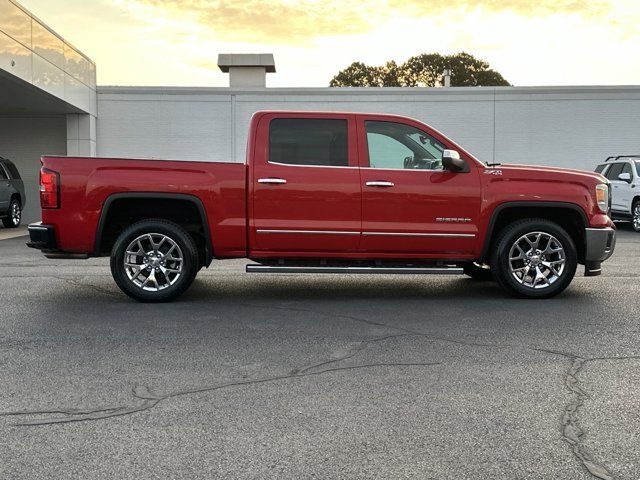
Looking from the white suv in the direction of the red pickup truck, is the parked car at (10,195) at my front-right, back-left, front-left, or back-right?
front-right

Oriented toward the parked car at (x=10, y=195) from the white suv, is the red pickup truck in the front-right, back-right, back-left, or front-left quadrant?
front-left

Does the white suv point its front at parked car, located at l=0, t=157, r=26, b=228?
no

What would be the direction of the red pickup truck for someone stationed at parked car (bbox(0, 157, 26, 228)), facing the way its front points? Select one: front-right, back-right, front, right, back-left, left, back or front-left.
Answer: front-left

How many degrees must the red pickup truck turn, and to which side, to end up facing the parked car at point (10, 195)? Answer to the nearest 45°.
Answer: approximately 135° to its left

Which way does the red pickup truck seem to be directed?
to the viewer's right

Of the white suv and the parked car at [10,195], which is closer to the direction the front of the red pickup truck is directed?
the white suv

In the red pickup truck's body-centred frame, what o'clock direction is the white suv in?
The white suv is roughly at 10 o'clock from the red pickup truck.
